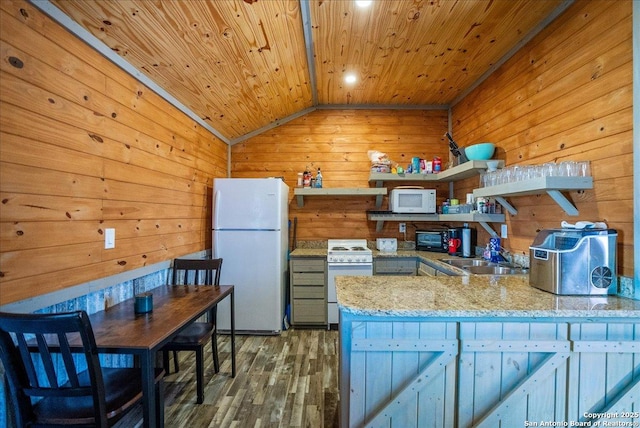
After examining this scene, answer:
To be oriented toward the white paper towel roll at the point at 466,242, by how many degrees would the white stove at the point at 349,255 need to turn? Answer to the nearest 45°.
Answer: approximately 90° to its left

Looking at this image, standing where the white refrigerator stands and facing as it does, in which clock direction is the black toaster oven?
The black toaster oven is roughly at 9 o'clock from the white refrigerator.

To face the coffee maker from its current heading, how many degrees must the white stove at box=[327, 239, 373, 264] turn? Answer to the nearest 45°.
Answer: approximately 90° to its left

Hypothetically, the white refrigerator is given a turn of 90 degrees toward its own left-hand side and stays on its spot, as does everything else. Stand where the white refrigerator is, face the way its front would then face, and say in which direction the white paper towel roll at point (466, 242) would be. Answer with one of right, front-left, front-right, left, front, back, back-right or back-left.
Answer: front

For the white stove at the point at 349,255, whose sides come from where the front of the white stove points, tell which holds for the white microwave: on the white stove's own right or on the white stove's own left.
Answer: on the white stove's own left

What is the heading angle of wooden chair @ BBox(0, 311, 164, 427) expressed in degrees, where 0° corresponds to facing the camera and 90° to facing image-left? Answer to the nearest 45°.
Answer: approximately 225°

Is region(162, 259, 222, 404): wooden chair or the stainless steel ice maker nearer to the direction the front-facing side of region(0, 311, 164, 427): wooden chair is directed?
the wooden chair

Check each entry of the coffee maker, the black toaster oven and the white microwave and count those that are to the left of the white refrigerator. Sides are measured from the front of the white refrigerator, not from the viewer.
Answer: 3

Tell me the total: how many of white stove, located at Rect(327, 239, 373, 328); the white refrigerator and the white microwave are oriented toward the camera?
3

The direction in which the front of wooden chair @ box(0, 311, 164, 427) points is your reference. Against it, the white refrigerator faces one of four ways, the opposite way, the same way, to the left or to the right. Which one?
the opposite way
